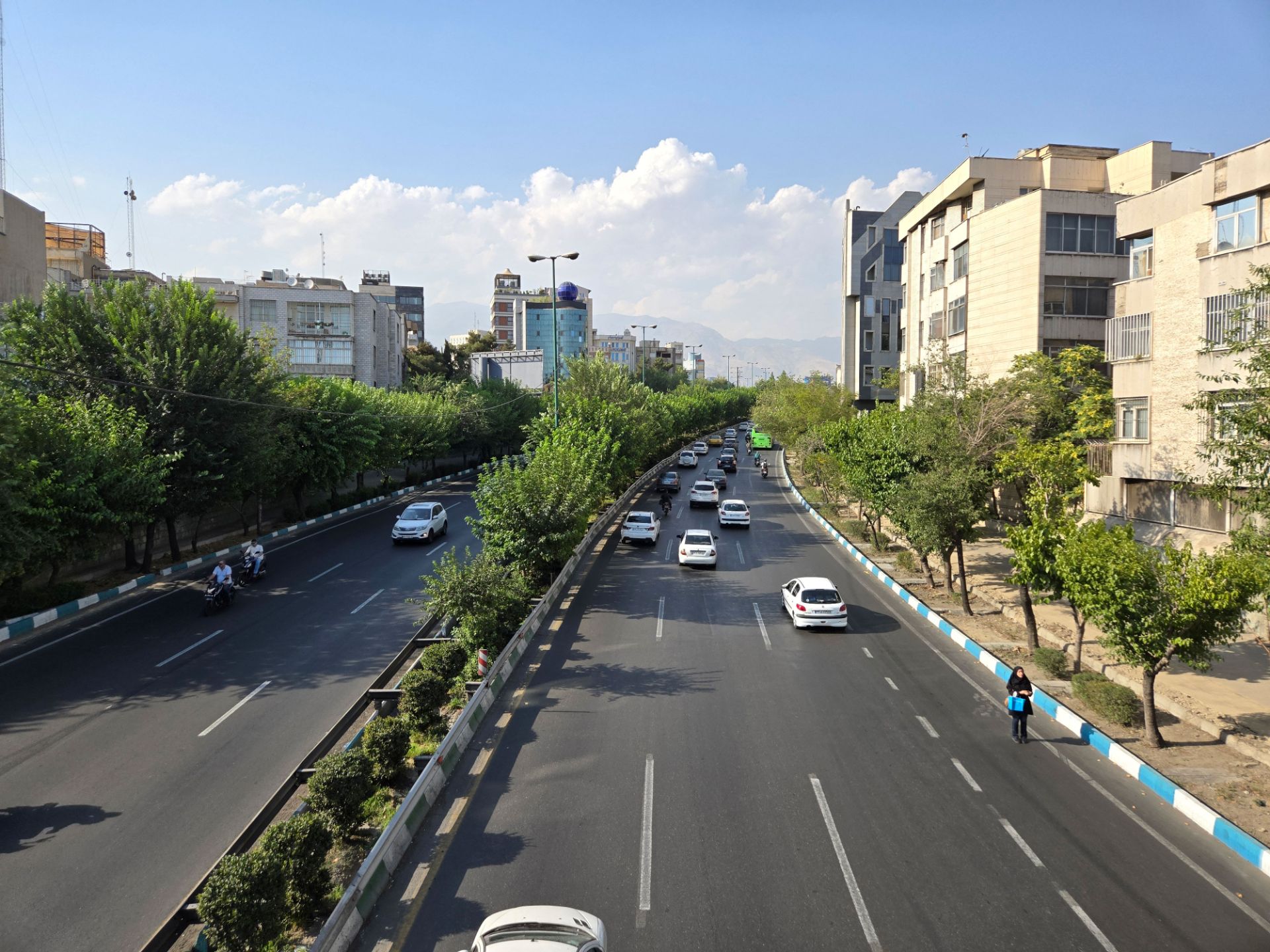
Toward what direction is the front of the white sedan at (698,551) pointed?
away from the camera

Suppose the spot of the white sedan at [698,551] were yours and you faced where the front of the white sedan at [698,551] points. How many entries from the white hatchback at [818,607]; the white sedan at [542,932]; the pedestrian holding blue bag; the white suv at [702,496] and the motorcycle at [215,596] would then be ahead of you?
1

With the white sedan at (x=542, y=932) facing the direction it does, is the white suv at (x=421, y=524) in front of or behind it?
in front

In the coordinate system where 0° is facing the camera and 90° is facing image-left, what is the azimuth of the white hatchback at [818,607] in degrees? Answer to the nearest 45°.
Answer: approximately 135°

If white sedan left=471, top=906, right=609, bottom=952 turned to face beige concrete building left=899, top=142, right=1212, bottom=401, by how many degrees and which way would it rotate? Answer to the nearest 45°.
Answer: approximately 45° to its right

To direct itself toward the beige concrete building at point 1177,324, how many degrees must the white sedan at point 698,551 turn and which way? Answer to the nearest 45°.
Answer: approximately 135° to its right

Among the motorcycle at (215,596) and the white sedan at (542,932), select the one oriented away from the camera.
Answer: the white sedan

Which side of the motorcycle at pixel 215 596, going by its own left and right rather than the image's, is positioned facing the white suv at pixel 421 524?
back
